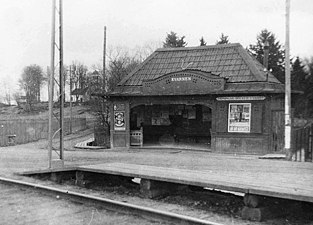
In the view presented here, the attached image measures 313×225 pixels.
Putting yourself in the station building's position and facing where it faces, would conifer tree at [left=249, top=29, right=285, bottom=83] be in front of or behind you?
behind

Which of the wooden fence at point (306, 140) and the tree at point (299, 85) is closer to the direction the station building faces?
the wooden fence

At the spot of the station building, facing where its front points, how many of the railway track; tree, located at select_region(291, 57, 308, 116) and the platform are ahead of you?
2

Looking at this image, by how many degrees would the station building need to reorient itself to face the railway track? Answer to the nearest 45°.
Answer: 0° — it already faces it

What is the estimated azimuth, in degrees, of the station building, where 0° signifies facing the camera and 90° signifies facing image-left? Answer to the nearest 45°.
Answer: approximately 0°

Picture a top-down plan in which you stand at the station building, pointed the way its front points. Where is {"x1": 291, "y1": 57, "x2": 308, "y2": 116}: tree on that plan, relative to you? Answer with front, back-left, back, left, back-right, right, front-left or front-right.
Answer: back-left

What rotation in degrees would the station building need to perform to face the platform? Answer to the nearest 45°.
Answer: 0° — it already faces it

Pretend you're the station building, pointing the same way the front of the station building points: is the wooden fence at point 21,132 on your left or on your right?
on your right

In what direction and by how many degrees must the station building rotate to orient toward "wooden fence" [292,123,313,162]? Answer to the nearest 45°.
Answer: approximately 45° to its left

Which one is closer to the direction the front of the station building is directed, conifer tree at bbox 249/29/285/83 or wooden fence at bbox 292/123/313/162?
the wooden fence

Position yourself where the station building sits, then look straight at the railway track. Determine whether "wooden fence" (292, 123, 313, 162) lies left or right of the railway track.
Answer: left
